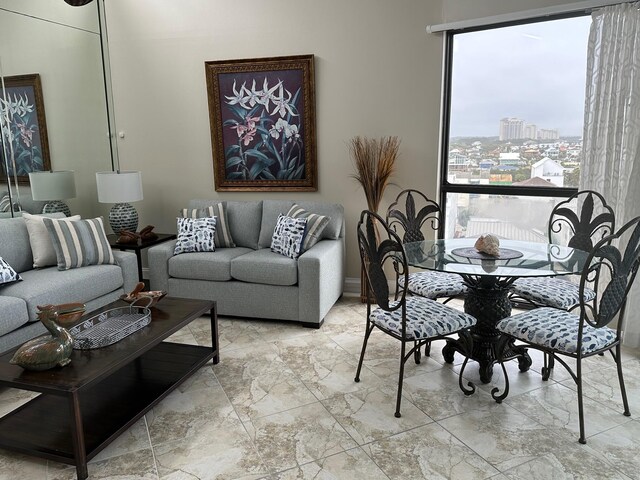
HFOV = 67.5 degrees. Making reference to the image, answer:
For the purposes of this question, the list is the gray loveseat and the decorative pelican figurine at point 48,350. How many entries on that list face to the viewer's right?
1

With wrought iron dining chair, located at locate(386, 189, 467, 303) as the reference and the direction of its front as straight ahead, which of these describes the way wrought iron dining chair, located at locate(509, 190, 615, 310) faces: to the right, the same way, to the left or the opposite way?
to the right

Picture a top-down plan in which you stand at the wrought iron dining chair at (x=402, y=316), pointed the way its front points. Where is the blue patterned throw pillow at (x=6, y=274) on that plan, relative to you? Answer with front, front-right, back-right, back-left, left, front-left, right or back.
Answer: back-left

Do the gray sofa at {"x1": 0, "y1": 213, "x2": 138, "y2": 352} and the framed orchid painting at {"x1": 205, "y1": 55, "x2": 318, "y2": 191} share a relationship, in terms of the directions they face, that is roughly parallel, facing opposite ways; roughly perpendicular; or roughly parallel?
roughly perpendicular

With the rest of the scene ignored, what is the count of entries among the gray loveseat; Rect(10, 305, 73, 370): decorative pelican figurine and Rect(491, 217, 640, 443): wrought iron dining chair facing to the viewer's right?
1

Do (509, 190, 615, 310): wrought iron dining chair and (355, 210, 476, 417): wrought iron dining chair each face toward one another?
yes

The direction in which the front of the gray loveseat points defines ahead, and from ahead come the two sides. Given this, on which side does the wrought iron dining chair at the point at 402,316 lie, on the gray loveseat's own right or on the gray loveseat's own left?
on the gray loveseat's own left

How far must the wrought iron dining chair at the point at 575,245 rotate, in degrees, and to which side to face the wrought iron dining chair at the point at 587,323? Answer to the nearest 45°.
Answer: approximately 45° to its left

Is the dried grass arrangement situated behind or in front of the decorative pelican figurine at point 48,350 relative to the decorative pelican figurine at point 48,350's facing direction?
in front

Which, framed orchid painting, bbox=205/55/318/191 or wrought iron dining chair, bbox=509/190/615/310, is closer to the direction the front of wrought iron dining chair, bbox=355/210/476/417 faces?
the wrought iron dining chair

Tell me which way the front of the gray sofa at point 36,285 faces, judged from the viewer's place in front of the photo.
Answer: facing the viewer and to the right of the viewer

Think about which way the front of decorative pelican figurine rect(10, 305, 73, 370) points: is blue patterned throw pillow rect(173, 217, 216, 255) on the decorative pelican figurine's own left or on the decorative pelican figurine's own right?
on the decorative pelican figurine's own left

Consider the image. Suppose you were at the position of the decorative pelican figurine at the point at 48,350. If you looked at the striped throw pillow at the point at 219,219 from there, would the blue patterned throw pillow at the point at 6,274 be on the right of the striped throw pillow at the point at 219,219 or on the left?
left

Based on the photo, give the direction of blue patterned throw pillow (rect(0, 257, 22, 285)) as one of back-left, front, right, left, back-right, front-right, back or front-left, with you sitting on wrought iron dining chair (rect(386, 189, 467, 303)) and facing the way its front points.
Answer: back-right

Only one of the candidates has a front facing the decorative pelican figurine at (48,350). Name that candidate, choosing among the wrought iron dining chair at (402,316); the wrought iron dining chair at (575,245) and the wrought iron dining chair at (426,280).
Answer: the wrought iron dining chair at (575,245)

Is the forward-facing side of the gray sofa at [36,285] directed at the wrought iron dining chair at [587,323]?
yes

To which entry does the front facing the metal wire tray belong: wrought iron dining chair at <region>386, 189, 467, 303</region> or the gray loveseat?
the gray loveseat
